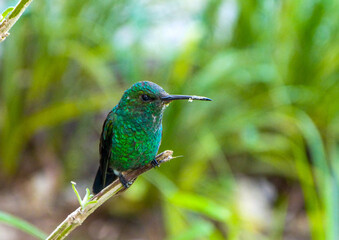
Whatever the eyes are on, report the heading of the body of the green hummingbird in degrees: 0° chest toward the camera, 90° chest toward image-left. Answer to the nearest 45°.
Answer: approximately 315°
